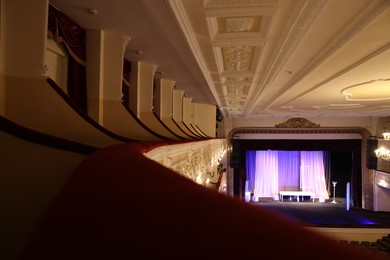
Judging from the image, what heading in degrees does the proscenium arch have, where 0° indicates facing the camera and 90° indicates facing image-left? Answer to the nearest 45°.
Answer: approximately 0°

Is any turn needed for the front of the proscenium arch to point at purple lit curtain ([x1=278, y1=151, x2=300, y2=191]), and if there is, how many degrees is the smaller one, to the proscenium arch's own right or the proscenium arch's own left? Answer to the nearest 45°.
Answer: approximately 180°

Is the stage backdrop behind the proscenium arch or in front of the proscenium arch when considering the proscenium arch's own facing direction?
behind

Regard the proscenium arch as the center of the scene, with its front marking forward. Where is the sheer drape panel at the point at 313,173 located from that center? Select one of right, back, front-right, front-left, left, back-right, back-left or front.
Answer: back

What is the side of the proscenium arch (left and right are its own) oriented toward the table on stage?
back

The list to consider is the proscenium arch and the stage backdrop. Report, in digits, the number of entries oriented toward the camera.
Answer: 2
